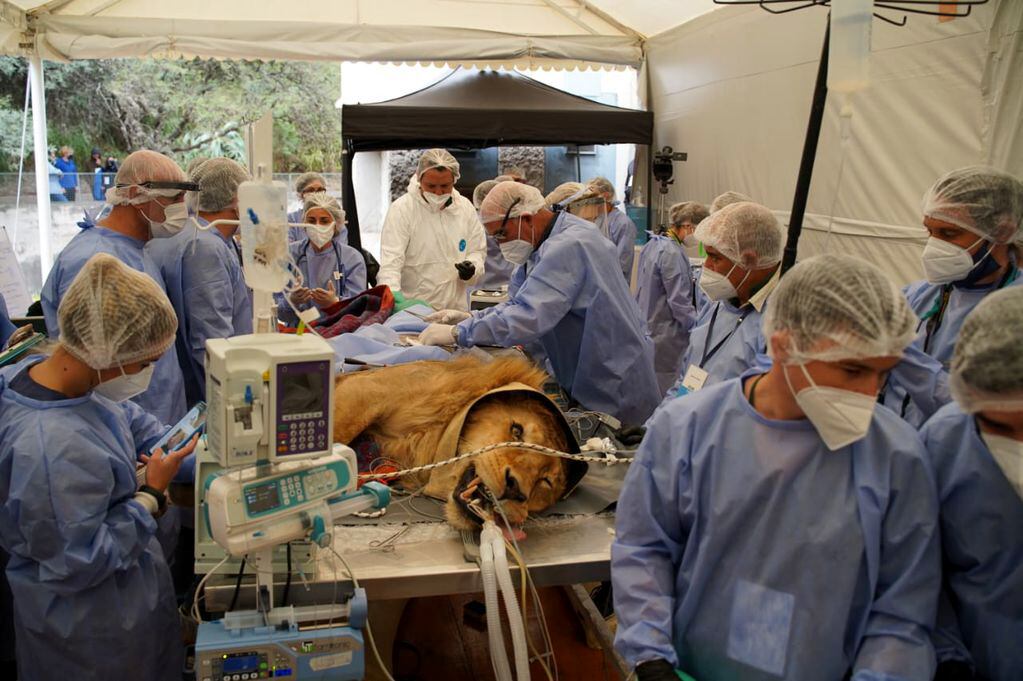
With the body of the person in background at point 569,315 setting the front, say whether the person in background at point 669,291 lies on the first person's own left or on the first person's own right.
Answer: on the first person's own right

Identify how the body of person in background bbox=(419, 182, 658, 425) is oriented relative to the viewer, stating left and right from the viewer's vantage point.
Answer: facing to the left of the viewer

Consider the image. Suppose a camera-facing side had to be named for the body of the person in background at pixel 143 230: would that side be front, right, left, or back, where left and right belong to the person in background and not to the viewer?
right

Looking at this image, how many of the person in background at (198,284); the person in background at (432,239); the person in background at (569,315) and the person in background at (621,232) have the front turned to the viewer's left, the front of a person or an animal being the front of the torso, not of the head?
2

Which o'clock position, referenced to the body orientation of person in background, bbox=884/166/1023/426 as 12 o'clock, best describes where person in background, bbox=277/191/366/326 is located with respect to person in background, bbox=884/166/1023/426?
person in background, bbox=277/191/366/326 is roughly at 2 o'clock from person in background, bbox=884/166/1023/426.

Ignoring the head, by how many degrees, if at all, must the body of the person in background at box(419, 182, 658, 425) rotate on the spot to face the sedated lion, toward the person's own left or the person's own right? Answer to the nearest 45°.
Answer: approximately 90° to the person's own left

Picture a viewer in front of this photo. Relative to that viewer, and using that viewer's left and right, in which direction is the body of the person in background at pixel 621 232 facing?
facing to the left of the viewer
